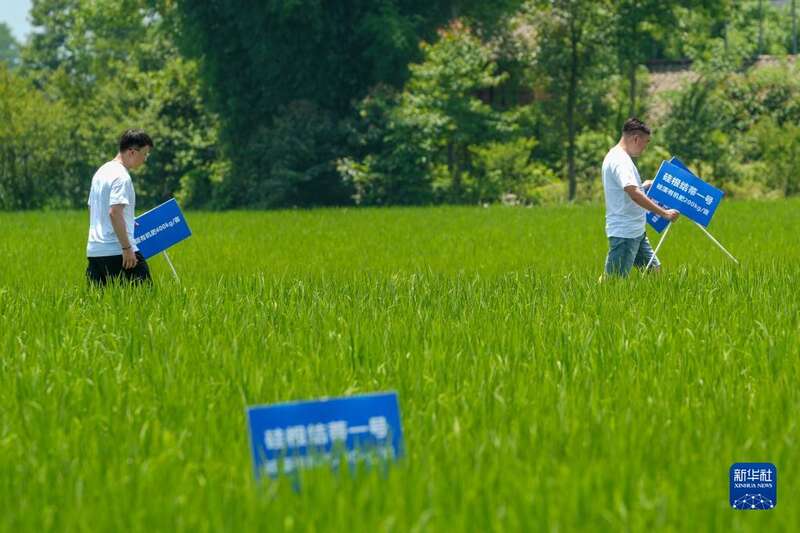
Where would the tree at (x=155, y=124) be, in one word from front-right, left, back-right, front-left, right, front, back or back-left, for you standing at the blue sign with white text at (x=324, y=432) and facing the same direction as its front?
back

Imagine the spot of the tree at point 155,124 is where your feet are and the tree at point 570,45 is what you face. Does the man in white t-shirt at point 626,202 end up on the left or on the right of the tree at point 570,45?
right

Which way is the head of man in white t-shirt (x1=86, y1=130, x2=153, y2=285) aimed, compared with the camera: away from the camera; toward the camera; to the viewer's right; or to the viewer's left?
to the viewer's right

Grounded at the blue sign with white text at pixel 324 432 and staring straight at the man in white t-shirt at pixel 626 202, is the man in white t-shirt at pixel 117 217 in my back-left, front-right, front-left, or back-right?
front-left

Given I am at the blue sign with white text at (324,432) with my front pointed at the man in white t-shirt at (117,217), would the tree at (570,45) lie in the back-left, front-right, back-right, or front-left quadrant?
front-right

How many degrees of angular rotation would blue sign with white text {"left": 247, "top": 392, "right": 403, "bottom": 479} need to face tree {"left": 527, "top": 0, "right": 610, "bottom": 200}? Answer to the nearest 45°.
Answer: approximately 180°

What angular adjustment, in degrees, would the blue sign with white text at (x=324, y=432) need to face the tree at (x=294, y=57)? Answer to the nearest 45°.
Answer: approximately 180°

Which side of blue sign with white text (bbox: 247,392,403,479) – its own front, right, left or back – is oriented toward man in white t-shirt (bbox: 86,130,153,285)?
back

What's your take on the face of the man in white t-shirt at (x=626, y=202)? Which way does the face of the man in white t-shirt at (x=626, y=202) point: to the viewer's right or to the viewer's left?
to the viewer's right

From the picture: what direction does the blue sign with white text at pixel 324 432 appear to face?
toward the camera
